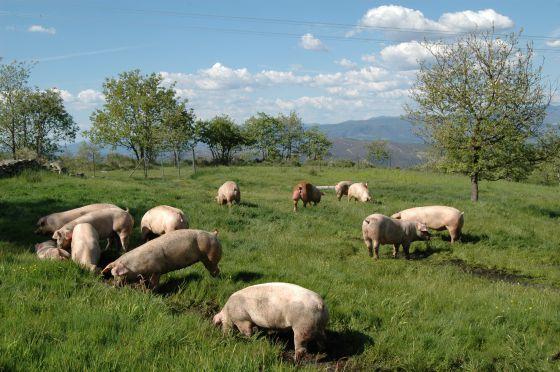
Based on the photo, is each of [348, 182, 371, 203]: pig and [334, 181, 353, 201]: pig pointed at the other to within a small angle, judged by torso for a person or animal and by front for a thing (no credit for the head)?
no

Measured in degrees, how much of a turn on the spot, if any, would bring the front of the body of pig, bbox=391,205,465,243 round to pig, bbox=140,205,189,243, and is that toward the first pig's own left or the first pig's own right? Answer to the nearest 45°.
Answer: approximately 45° to the first pig's own left

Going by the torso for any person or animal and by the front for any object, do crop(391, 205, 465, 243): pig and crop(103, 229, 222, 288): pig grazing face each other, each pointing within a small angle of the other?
no

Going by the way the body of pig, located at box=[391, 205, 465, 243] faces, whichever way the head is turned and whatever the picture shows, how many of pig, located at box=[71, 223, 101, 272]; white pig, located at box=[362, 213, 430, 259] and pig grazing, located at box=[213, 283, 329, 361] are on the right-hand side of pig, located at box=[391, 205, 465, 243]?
0

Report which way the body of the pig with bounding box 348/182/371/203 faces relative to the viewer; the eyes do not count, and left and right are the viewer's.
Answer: facing the viewer and to the right of the viewer

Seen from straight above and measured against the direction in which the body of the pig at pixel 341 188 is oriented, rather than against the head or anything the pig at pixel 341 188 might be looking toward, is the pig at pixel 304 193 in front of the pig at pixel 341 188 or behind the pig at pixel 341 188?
in front

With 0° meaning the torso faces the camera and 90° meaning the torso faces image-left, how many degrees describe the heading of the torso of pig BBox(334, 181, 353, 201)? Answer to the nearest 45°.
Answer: approximately 45°

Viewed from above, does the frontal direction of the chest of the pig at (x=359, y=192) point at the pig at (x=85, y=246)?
no

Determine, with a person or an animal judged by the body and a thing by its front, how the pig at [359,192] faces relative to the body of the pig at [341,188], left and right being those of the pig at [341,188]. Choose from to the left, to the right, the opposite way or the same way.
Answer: to the left

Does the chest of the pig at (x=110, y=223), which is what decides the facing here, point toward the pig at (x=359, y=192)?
no

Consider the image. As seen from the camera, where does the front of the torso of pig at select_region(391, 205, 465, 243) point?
to the viewer's left

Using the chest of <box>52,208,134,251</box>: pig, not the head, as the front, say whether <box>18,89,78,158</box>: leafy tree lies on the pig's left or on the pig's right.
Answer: on the pig's right

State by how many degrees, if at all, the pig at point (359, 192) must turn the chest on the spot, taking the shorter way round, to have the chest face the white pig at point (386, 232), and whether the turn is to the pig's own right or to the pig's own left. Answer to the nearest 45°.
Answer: approximately 45° to the pig's own right
